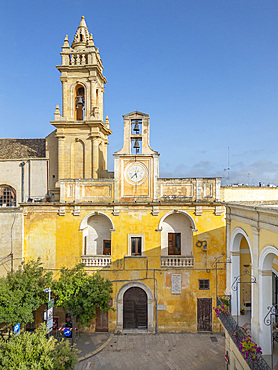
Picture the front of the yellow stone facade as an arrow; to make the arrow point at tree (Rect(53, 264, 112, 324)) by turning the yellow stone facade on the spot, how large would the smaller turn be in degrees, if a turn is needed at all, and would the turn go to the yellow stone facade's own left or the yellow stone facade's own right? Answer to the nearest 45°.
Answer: approximately 45° to the yellow stone facade's own right

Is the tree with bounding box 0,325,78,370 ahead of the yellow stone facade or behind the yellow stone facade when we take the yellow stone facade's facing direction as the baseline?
ahead

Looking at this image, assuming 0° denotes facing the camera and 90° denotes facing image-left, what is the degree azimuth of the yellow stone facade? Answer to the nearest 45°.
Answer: approximately 0°
